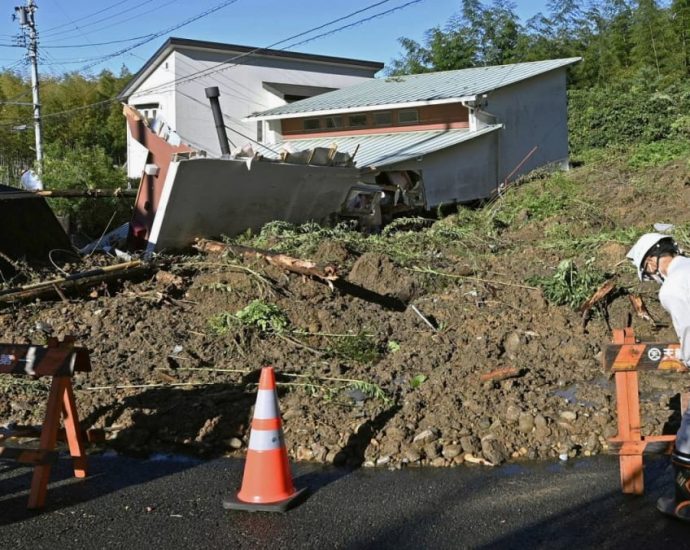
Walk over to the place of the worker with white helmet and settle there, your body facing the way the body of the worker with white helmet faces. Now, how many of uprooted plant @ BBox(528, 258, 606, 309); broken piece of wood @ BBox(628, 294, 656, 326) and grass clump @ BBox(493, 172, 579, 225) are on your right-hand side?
3

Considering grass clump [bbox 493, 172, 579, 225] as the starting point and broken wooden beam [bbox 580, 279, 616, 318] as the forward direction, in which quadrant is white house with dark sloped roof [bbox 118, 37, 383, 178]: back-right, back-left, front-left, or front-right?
back-right

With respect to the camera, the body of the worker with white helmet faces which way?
to the viewer's left

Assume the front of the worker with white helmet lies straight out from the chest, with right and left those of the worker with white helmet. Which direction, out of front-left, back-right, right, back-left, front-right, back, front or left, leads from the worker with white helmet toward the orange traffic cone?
front

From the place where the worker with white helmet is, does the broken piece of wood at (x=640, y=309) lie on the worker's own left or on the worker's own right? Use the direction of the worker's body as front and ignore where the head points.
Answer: on the worker's own right

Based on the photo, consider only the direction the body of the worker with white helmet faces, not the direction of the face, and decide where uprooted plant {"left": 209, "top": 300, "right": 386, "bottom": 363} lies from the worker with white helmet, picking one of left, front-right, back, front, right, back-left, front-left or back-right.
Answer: front-right

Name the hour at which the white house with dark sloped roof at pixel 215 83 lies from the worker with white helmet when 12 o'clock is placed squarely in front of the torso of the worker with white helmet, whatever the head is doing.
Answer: The white house with dark sloped roof is roughly at 2 o'clock from the worker with white helmet.

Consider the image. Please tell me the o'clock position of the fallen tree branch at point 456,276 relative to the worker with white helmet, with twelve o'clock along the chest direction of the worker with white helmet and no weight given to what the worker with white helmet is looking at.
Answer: The fallen tree branch is roughly at 2 o'clock from the worker with white helmet.

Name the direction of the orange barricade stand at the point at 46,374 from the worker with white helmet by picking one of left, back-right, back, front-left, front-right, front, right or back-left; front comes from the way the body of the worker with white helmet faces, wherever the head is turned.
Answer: front

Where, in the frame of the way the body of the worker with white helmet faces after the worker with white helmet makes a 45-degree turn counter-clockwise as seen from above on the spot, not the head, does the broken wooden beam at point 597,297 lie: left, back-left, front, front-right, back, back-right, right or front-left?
back-right
